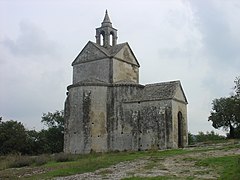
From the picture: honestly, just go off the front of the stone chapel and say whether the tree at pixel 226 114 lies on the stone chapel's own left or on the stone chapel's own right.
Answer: on the stone chapel's own left

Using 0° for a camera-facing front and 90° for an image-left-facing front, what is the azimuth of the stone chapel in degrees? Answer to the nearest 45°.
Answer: approximately 315°
